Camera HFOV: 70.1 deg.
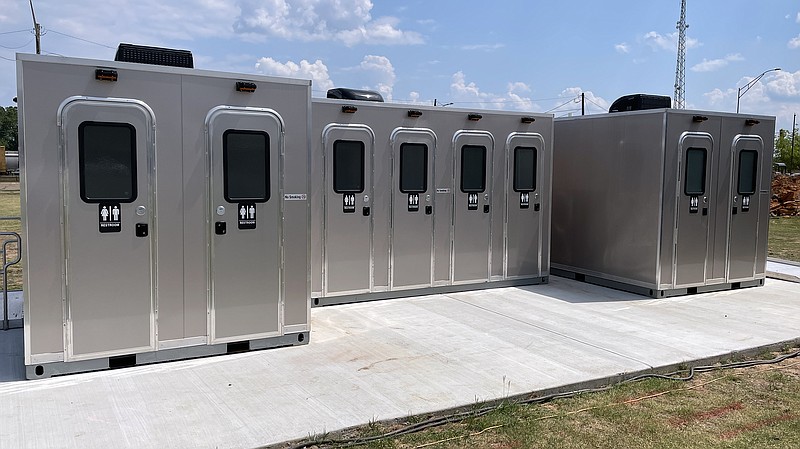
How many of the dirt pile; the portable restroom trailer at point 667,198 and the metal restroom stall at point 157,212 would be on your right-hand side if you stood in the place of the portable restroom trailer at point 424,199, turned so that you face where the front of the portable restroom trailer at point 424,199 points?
1

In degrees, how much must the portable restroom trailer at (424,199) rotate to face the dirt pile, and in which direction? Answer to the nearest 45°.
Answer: approximately 90° to its left

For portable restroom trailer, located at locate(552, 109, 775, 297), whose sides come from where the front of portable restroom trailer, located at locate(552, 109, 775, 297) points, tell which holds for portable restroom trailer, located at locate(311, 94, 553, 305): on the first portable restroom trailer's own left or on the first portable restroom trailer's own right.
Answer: on the first portable restroom trailer's own right

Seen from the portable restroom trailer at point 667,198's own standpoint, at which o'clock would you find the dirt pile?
The dirt pile is roughly at 8 o'clock from the portable restroom trailer.

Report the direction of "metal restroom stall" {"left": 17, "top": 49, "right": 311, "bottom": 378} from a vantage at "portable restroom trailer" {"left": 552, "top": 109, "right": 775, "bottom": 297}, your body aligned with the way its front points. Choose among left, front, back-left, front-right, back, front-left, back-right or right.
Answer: right

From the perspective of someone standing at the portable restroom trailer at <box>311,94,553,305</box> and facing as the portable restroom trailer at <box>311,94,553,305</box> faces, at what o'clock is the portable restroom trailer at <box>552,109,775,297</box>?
the portable restroom trailer at <box>552,109,775,297</box> is roughly at 10 o'clock from the portable restroom trailer at <box>311,94,553,305</box>.

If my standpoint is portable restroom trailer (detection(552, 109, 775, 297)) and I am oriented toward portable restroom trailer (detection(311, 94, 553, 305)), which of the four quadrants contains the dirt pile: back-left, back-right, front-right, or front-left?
back-right

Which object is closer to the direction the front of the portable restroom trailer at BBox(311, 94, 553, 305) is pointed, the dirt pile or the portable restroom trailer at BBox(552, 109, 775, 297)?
the portable restroom trailer
